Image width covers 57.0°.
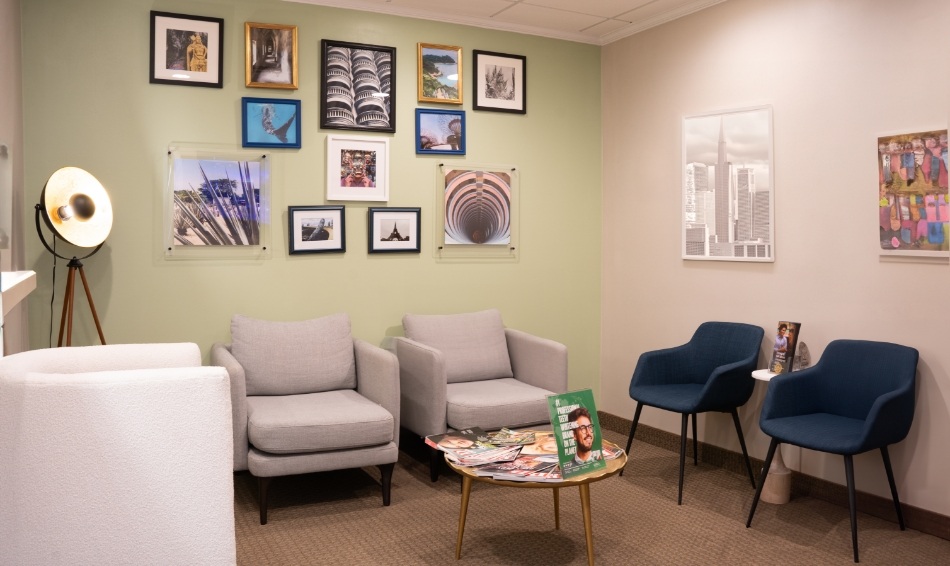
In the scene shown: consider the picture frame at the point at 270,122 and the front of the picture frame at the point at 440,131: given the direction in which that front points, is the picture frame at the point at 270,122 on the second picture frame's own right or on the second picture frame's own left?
on the second picture frame's own right

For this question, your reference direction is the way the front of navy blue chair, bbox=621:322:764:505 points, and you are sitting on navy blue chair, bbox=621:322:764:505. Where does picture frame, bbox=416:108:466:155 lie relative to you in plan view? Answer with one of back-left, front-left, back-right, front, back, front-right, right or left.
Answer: front-right

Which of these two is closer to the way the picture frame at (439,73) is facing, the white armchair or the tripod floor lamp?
the white armchair

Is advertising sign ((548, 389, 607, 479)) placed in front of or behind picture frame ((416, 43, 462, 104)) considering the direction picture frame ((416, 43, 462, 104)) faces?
in front

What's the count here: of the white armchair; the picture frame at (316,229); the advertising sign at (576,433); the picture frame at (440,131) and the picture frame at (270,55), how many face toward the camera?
4

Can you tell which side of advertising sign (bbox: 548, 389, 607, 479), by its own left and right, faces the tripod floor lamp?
right

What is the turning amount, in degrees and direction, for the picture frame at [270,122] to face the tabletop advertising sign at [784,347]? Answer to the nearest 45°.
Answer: approximately 45° to its left

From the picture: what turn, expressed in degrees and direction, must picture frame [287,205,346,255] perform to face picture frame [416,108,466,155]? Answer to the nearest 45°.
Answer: approximately 90° to its left

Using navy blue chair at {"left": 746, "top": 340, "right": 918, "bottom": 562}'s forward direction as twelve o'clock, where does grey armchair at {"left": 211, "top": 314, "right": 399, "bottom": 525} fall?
The grey armchair is roughly at 1 o'clock from the navy blue chair.

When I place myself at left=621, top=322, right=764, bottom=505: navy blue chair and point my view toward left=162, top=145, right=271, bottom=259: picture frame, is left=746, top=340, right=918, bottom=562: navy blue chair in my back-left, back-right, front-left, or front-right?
back-left
